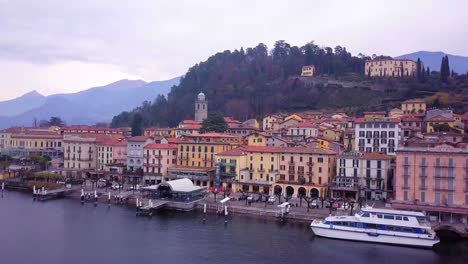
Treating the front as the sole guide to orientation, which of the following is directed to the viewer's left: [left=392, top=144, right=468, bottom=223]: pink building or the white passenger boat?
the white passenger boat

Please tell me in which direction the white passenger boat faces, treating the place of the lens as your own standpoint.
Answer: facing to the left of the viewer

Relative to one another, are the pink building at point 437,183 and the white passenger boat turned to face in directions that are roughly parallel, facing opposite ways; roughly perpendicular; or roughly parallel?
roughly perpendicular

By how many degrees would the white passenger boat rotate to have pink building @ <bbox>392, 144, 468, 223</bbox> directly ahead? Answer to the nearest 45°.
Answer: approximately 135° to its right

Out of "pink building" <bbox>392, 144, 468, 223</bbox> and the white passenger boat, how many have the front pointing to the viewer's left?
1

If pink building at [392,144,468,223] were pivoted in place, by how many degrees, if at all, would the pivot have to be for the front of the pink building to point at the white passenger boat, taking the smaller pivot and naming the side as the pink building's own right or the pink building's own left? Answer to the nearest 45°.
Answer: approximately 45° to the pink building's own right

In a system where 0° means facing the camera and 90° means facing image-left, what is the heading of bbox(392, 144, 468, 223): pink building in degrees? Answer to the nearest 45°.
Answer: approximately 0°
